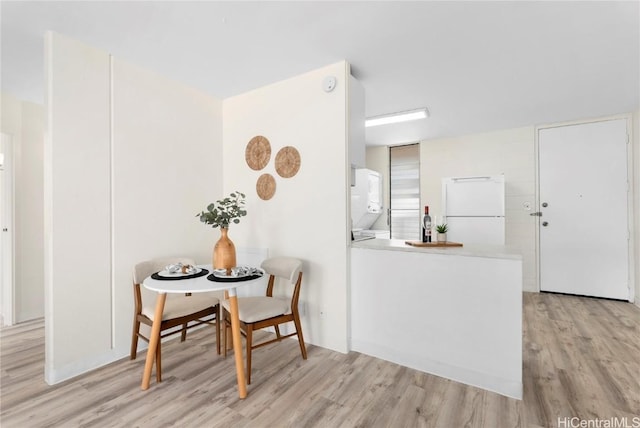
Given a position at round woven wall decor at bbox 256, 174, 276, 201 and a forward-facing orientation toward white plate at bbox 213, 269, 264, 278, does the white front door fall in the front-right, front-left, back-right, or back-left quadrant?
back-left

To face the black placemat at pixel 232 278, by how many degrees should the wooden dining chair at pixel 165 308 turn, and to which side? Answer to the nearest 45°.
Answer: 0° — it already faces it

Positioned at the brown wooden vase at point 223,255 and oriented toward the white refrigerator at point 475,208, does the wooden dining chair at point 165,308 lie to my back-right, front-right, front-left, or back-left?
back-left

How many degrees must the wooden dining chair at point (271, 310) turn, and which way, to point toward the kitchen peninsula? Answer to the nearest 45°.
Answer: approximately 135° to its left
